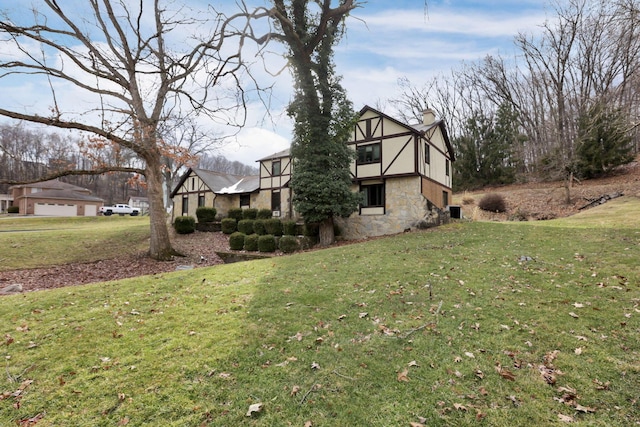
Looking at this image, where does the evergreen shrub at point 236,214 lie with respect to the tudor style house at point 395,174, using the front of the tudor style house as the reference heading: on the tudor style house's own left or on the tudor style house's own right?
on the tudor style house's own right

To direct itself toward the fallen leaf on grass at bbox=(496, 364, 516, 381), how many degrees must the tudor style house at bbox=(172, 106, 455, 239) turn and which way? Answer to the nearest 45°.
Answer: approximately 45° to its left

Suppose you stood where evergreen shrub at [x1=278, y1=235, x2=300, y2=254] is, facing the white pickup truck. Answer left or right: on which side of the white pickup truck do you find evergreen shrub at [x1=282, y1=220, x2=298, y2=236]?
right

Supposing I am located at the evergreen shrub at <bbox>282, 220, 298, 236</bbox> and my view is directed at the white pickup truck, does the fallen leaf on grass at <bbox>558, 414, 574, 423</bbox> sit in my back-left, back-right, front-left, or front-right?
back-left

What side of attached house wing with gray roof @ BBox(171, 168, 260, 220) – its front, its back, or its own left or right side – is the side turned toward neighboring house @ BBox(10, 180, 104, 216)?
right

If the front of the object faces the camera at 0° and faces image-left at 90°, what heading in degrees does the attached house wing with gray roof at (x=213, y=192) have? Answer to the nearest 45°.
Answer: approximately 45°

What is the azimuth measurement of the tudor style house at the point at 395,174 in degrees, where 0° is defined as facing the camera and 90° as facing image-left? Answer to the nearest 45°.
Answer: approximately 45°

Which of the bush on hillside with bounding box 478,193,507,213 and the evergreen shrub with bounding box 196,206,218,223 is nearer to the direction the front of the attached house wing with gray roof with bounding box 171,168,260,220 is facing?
the evergreen shrub

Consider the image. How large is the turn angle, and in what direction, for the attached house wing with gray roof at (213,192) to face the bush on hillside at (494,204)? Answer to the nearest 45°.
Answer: approximately 90° to its left
